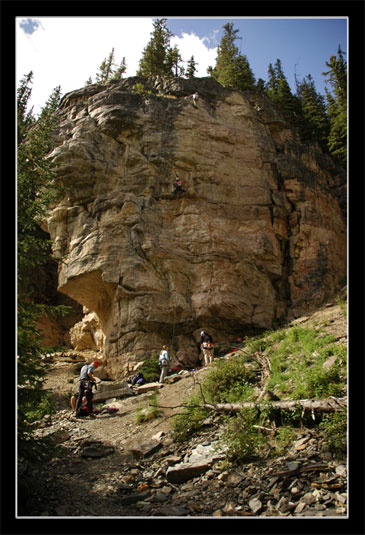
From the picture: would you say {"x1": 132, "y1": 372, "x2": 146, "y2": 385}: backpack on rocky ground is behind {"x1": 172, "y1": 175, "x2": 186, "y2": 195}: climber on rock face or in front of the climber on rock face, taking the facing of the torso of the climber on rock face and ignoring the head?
behind

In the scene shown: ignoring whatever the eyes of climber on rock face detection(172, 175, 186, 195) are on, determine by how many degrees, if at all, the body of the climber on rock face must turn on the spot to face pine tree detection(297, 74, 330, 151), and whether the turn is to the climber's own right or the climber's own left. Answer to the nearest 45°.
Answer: approximately 45° to the climber's own right

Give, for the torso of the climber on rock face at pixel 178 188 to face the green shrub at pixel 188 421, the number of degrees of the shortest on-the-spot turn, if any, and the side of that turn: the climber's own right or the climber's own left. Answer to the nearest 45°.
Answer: approximately 180°

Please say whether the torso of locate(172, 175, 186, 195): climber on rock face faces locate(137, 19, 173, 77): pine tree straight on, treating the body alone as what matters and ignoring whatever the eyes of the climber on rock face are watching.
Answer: yes

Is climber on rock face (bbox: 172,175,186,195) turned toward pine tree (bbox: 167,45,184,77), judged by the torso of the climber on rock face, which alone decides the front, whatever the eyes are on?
yes

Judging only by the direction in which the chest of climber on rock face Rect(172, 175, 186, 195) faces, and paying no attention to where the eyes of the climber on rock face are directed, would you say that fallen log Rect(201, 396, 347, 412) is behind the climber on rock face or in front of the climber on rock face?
behind

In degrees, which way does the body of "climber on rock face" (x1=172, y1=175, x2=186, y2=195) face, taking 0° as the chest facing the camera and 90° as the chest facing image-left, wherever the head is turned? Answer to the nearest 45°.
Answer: approximately 180°

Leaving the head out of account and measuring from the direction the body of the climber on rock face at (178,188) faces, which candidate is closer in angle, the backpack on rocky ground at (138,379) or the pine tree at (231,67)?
the pine tree

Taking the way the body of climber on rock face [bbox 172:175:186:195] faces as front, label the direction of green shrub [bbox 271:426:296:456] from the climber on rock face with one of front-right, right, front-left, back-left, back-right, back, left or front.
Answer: back

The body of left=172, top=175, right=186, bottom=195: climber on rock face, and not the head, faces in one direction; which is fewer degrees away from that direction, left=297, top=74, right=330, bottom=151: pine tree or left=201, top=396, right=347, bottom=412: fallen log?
the pine tree

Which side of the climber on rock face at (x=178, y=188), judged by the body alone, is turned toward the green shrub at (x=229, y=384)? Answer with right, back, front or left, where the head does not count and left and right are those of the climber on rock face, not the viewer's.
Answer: back
